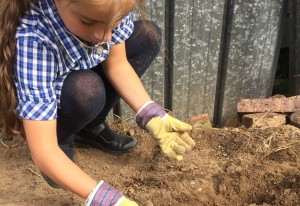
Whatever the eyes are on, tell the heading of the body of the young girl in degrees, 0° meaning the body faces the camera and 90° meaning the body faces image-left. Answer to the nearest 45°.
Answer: approximately 315°

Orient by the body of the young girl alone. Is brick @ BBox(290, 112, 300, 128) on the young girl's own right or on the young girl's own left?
on the young girl's own left

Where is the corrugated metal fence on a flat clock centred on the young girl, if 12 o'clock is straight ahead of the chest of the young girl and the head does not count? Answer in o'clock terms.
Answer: The corrugated metal fence is roughly at 9 o'clock from the young girl.
